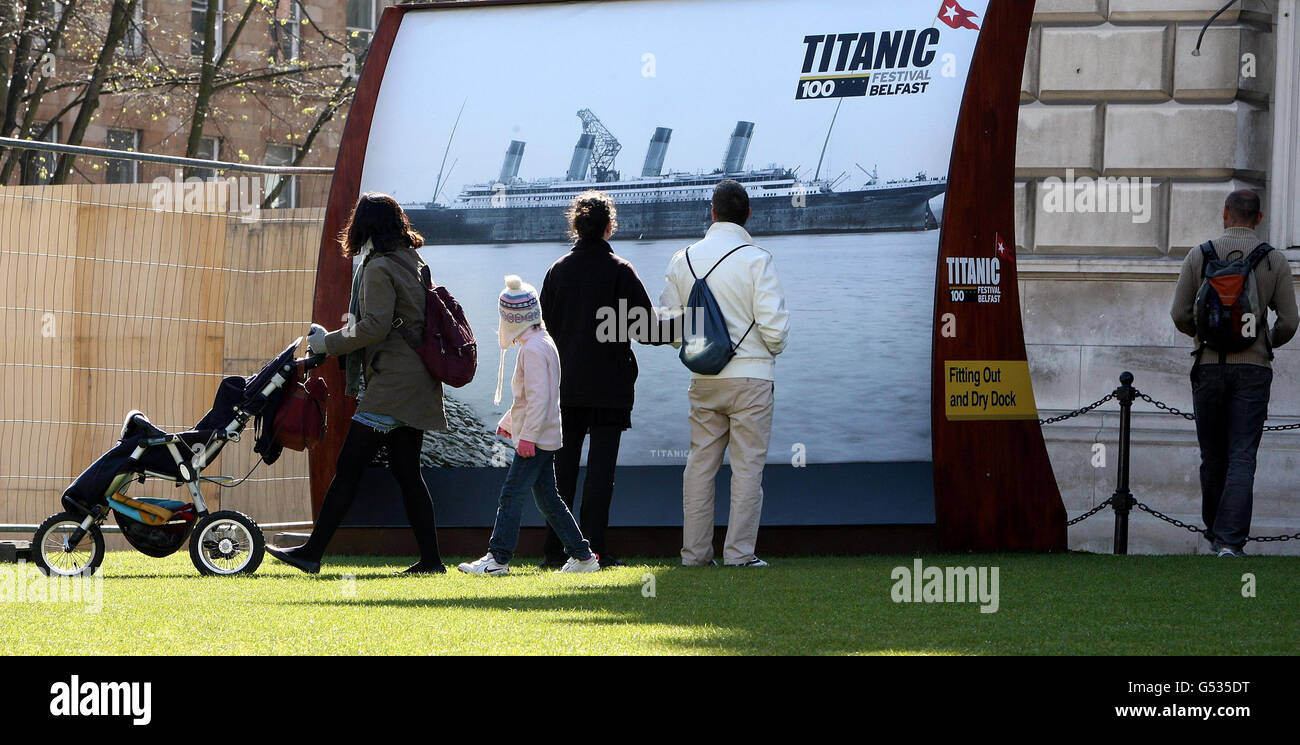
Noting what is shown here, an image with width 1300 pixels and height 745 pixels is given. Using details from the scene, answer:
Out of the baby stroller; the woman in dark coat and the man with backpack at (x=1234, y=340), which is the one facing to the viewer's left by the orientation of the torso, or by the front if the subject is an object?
the baby stroller

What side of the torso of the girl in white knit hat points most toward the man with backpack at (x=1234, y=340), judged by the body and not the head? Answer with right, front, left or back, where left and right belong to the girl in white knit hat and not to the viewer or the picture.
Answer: back

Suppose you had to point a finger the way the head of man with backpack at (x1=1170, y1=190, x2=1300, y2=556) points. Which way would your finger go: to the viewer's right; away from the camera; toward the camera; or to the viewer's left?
away from the camera

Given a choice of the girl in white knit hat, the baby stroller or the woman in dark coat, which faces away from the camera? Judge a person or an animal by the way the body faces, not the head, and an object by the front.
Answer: the woman in dark coat

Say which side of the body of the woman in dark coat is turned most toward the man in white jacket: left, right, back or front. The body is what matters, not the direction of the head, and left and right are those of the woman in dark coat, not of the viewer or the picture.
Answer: right

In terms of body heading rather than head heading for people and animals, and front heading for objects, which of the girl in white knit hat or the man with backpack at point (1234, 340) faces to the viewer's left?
the girl in white knit hat

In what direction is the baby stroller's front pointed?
to the viewer's left

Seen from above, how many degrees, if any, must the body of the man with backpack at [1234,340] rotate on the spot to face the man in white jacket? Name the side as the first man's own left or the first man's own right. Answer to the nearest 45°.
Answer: approximately 135° to the first man's own left

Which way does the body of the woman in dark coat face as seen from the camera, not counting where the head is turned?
away from the camera

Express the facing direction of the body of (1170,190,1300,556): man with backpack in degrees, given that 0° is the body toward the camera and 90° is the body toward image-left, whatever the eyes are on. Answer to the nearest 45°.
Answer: approximately 180°

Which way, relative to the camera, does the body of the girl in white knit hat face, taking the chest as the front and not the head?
to the viewer's left

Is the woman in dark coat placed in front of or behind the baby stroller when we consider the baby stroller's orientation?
behind

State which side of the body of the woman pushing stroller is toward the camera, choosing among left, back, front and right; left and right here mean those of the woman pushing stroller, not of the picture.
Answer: left

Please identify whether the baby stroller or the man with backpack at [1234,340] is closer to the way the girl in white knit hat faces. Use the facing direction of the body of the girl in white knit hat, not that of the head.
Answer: the baby stroller

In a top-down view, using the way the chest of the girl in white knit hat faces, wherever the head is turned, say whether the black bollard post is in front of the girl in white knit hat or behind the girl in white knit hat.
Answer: behind

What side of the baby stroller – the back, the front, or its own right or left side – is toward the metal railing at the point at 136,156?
right
